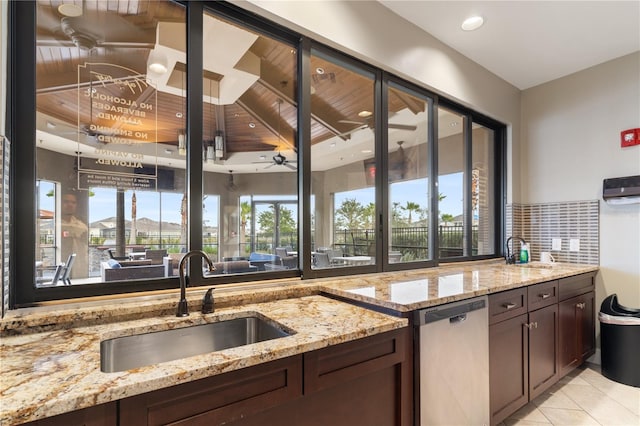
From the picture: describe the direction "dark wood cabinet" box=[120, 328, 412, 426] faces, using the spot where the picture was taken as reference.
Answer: facing the viewer and to the right of the viewer

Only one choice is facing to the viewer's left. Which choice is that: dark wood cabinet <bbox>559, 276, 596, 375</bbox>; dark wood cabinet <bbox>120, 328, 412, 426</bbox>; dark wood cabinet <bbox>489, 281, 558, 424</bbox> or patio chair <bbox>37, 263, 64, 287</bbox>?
the patio chair

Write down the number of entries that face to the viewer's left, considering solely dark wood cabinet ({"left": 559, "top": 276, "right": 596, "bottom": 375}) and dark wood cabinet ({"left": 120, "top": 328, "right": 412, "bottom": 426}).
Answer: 0

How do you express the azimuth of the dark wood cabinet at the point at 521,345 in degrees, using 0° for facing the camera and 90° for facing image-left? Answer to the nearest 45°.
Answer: approximately 315°

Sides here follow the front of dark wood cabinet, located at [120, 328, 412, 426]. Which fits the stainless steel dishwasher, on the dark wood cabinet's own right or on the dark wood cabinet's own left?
on the dark wood cabinet's own left

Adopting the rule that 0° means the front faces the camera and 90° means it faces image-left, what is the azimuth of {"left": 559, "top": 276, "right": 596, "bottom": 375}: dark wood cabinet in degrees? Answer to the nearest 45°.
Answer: approximately 315°

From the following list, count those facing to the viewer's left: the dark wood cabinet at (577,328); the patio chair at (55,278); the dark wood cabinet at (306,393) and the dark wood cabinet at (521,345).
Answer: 1

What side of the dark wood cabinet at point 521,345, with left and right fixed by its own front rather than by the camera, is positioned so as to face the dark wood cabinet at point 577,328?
left

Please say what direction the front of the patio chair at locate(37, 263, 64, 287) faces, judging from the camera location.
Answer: facing to the left of the viewer

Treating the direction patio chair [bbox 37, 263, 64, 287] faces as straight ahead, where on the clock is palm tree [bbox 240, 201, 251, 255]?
The palm tree is roughly at 4 o'clock from the patio chair.

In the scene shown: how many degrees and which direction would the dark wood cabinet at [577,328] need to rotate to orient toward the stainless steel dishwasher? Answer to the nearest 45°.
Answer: approximately 45° to its right
